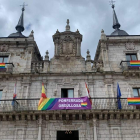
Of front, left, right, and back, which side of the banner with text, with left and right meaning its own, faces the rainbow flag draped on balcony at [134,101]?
left

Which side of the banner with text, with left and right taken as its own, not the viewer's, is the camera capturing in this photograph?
front

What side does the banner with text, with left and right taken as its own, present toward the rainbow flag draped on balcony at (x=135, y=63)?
left

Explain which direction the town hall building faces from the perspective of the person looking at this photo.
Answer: facing the viewer
